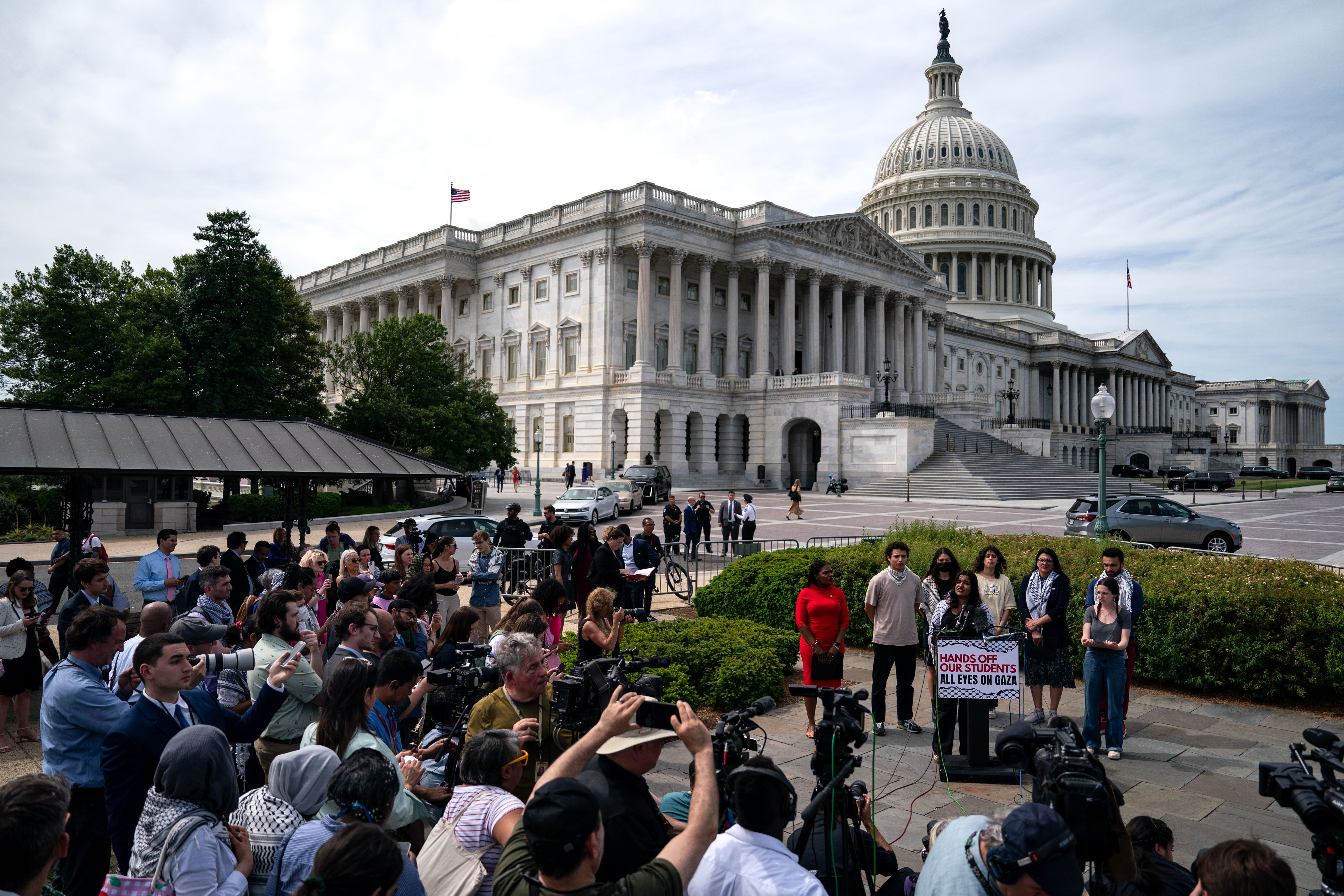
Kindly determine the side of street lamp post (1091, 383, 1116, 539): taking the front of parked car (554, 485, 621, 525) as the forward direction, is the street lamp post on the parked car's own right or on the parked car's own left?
on the parked car's own left

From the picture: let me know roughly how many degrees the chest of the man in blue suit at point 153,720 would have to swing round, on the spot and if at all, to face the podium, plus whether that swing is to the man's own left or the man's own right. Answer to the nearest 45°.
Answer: approximately 45° to the man's own left

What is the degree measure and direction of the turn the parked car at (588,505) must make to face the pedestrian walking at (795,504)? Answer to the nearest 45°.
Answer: approximately 135° to its left

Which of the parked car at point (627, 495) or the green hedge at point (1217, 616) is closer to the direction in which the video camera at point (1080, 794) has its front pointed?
the parked car

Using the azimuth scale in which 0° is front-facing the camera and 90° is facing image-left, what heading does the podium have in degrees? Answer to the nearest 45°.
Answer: approximately 0°

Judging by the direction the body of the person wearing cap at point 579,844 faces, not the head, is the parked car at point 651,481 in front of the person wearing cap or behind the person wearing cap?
in front

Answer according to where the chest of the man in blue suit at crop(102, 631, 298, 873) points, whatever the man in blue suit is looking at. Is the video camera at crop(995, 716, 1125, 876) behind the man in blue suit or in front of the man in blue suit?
in front

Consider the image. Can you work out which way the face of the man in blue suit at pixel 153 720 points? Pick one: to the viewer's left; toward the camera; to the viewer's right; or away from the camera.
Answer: to the viewer's right

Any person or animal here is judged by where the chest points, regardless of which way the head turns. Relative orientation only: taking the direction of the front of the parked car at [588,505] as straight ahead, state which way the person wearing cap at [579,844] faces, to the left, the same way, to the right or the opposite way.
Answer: the opposite way

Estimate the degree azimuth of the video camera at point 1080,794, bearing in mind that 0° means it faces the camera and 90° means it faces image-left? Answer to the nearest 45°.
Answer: approximately 135°

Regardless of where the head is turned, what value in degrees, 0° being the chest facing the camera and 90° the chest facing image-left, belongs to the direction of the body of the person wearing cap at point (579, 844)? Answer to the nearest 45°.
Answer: approximately 225°
